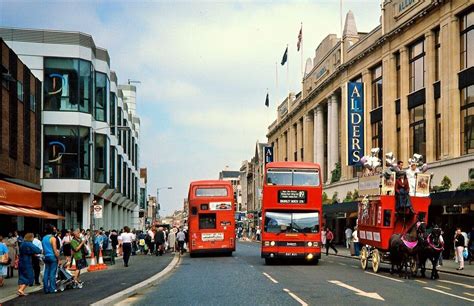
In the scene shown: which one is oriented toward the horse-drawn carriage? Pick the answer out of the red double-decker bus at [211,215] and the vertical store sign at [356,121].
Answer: the vertical store sign

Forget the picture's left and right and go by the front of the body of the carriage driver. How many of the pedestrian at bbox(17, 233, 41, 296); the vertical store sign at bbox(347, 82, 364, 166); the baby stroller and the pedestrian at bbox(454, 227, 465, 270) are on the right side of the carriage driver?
2

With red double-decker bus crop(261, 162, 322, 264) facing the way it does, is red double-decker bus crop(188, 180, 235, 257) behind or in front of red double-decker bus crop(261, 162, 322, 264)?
behind

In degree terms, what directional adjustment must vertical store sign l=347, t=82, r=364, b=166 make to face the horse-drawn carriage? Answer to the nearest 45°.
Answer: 0° — it already faces it

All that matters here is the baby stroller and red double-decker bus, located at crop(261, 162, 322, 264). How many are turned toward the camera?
1

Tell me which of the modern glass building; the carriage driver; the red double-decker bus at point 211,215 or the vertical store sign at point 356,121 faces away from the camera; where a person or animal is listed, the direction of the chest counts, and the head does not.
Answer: the red double-decker bus

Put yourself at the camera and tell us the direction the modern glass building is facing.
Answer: facing the viewer and to the right of the viewer

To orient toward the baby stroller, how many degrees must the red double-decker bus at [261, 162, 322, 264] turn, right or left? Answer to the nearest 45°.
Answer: approximately 45° to its right

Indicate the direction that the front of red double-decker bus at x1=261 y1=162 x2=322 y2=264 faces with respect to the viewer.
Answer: facing the viewer
